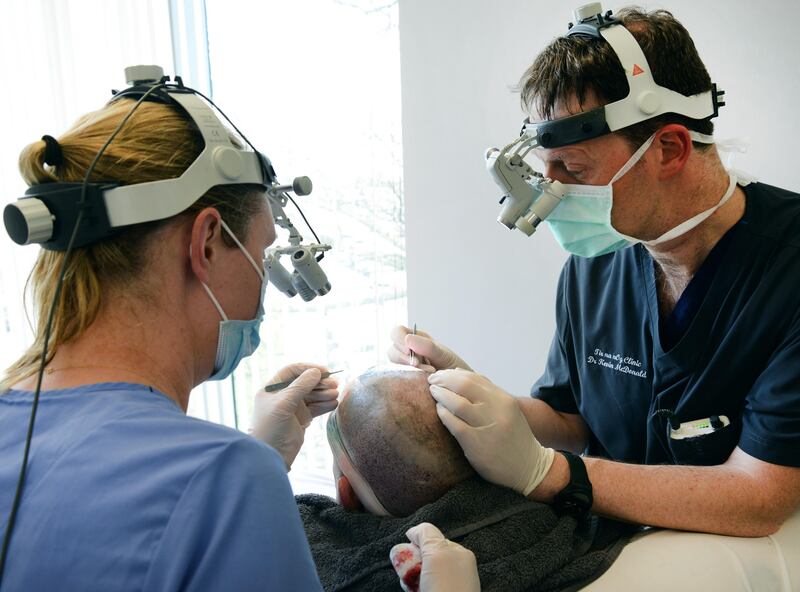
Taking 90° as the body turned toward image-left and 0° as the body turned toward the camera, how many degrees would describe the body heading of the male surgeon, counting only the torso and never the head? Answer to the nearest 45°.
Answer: approximately 45°
